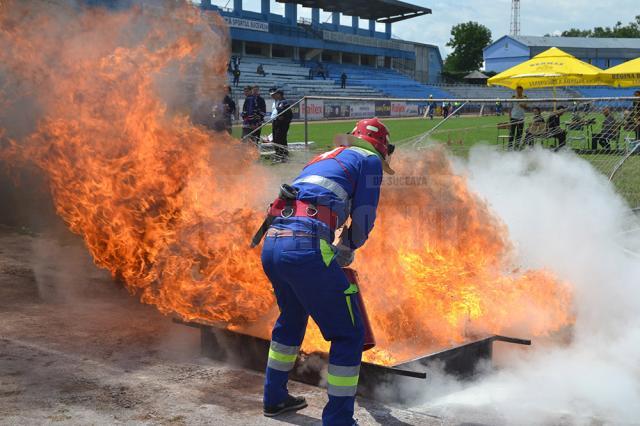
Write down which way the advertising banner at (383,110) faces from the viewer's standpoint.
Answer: facing the viewer

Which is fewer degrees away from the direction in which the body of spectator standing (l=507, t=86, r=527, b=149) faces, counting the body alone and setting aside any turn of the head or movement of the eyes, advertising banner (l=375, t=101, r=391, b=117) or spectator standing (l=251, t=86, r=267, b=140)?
the spectator standing

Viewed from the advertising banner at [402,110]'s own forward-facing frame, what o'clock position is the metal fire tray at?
The metal fire tray is roughly at 12 o'clock from the advertising banner.

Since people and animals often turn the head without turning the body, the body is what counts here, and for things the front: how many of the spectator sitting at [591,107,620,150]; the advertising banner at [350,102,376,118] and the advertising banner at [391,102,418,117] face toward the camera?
2

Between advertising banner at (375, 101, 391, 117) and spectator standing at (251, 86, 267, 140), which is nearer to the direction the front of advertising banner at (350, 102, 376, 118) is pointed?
the spectator standing

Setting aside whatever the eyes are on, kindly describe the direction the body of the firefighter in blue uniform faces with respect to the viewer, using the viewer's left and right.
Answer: facing away from the viewer and to the right of the viewer

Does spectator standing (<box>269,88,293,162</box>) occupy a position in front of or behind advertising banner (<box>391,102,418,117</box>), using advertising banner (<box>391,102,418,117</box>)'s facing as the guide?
in front

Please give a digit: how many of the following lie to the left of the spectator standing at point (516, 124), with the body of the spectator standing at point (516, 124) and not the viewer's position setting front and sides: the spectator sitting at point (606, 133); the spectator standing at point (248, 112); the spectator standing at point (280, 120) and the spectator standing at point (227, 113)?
1

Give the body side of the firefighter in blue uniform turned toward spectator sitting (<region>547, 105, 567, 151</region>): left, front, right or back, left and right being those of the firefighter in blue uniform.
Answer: front

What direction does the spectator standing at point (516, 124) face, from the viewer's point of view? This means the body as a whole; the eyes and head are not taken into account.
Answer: toward the camera

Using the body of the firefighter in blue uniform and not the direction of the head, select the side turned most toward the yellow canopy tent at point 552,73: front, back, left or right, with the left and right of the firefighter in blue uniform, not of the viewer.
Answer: front

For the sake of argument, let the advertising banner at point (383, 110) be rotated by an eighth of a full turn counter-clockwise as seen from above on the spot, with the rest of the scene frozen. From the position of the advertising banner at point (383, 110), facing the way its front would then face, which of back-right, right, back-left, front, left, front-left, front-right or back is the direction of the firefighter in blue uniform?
front-right
